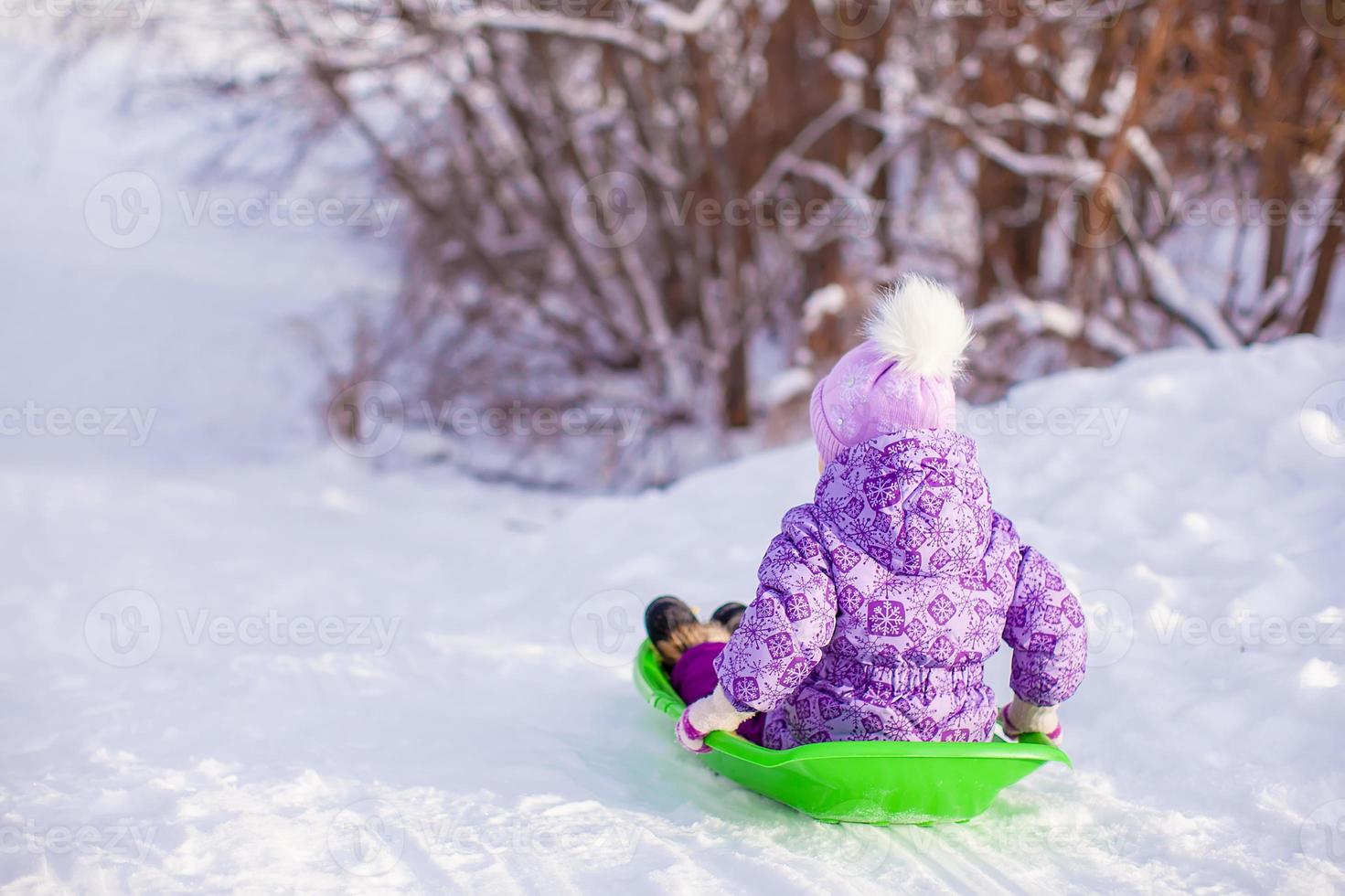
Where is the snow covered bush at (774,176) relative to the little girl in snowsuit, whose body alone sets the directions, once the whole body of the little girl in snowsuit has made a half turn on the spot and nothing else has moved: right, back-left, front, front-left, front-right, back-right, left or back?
back-left

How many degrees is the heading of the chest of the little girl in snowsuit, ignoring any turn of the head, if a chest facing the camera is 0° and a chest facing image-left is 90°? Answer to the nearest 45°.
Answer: approximately 135°
